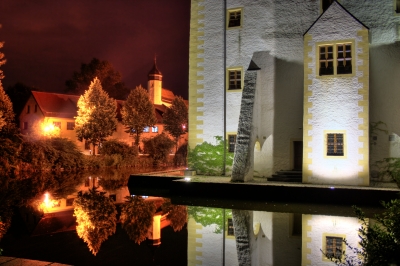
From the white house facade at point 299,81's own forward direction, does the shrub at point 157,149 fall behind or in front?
behind

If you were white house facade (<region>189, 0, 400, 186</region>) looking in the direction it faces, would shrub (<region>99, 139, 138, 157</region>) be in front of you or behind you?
behind

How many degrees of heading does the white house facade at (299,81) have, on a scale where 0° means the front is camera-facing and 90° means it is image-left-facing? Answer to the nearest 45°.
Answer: approximately 0°

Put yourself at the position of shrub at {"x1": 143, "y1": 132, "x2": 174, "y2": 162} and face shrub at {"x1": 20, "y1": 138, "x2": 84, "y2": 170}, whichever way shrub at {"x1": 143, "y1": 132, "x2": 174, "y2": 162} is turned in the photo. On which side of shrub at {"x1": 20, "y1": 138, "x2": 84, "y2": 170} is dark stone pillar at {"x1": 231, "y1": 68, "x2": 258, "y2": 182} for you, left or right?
left

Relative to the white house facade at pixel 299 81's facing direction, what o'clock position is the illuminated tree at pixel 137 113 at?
The illuminated tree is roughly at 5 o'clock from the white house facade.

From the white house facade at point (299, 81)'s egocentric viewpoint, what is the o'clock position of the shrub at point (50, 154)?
The shrub is roughly at 4 o'clock from the white house facade.
